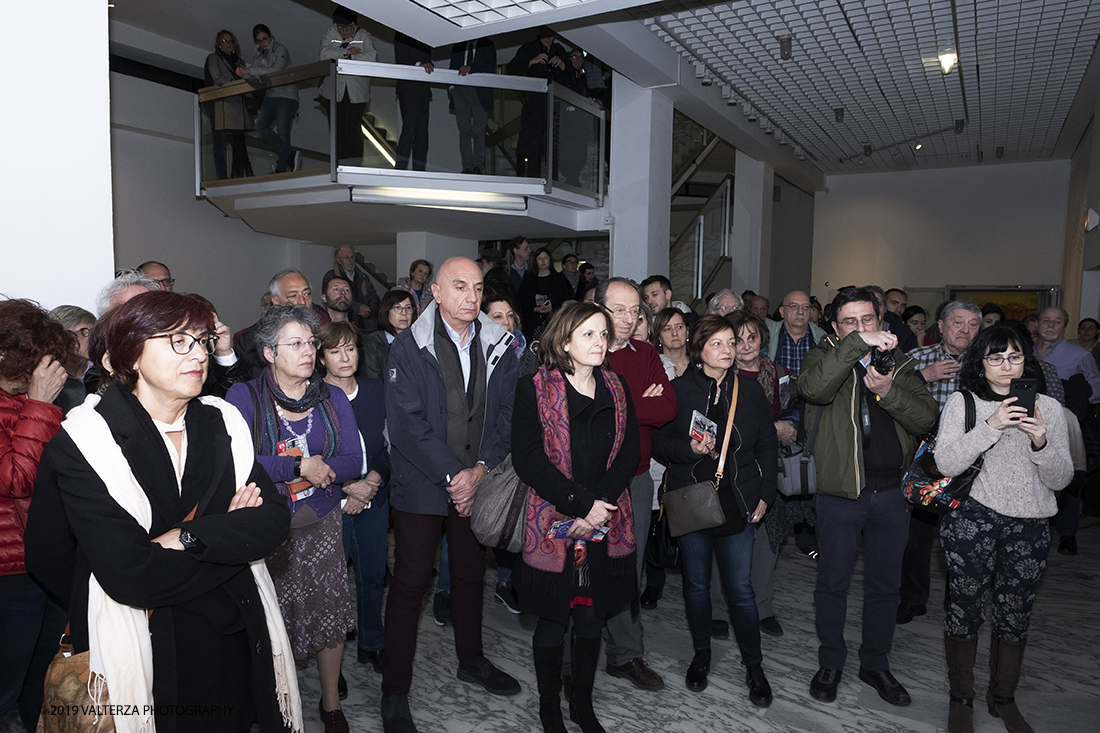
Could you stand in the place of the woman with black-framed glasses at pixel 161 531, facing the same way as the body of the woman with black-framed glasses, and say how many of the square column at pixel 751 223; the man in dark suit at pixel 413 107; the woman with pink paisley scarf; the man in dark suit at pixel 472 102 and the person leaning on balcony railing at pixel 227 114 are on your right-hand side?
0

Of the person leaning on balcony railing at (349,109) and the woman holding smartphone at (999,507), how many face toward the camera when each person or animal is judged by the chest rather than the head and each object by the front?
2

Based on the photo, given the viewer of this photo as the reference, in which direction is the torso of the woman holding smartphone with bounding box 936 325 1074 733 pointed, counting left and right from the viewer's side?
facing the viewer

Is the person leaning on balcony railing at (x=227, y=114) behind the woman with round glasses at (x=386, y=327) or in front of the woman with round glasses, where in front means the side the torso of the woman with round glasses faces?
behind

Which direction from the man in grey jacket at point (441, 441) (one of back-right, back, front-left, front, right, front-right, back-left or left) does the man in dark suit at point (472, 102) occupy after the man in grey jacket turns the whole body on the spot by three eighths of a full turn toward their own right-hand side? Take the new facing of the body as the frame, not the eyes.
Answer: right

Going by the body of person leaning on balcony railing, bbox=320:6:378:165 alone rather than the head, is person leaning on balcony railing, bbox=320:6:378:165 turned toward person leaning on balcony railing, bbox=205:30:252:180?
no

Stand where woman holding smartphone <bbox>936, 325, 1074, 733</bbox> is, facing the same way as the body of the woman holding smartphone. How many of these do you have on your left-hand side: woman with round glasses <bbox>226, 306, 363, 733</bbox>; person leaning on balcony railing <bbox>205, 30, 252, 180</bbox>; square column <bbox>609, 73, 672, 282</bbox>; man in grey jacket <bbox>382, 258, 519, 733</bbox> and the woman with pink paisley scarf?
0

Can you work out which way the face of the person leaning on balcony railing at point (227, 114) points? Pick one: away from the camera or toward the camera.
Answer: toward the camera

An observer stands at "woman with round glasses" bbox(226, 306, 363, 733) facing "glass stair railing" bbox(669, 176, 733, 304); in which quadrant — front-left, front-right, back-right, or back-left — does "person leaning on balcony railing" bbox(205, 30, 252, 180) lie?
front-left

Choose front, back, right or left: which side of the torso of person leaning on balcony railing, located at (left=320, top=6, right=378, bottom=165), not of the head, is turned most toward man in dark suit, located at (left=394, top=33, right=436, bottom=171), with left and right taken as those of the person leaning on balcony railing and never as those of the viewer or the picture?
left

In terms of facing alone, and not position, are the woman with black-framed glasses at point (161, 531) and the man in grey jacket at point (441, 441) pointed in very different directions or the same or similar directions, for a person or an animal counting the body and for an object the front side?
same or similar directions

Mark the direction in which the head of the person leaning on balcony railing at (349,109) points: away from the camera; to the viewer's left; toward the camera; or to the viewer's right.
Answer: toward the camera

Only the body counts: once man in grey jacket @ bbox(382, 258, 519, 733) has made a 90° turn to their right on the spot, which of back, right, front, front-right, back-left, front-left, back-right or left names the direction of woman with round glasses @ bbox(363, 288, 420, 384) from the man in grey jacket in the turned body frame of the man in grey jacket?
back-right

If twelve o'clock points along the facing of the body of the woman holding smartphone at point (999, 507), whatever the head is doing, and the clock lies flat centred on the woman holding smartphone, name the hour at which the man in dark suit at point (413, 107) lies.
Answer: The man in dark suit is roughly at 4 o'clock from the woman holding smartphone.

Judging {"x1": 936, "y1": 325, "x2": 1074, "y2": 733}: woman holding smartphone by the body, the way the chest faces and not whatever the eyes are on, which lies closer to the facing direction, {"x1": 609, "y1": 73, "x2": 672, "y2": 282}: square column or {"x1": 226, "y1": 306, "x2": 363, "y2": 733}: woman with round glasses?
the woman with round glasses

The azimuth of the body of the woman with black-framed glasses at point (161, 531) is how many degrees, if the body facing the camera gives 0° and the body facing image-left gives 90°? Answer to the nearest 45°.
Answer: approximately 315°

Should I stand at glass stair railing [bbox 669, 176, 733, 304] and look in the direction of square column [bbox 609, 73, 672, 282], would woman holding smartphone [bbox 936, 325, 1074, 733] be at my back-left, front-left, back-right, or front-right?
front-left

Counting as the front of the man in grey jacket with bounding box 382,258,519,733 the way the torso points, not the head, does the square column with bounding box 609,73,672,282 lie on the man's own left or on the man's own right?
on the man's own left

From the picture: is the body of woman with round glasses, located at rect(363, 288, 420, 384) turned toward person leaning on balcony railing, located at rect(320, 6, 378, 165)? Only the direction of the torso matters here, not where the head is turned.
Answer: no

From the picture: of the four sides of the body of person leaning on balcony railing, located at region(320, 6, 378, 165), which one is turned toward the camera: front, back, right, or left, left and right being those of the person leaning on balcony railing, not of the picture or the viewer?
front
